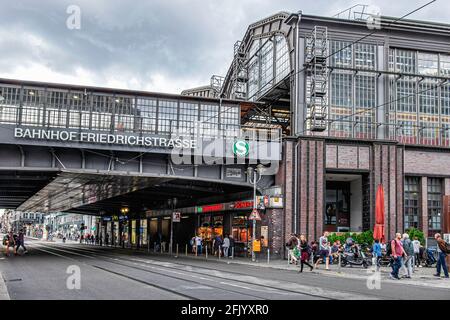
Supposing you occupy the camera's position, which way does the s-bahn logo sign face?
facing the viewer

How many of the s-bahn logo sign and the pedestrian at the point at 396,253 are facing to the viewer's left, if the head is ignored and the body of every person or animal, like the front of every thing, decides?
0

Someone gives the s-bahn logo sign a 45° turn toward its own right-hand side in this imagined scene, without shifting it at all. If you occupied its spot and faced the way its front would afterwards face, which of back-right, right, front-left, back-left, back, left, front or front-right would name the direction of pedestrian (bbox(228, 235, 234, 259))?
back-right

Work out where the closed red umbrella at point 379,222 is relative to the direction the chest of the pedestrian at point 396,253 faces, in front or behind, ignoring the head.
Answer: behind

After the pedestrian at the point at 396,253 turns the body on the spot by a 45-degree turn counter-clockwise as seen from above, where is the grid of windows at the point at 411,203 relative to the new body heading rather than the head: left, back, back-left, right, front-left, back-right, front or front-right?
left
